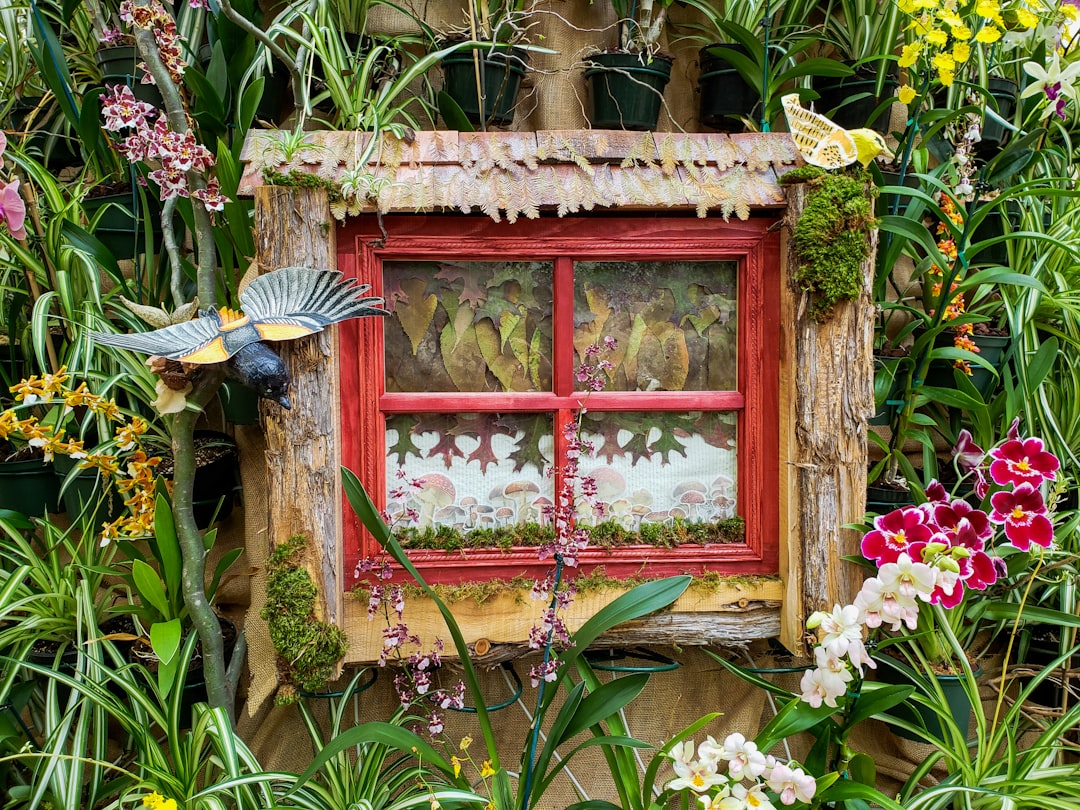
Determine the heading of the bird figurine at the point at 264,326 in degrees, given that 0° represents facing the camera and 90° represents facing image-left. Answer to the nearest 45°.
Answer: approximately 315°

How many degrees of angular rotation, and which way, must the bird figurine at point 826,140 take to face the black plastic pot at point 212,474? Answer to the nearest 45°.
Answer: approximately 180°

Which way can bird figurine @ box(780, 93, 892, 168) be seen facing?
to the viewer's right

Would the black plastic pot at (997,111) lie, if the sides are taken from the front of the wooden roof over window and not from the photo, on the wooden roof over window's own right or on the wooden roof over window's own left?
on the wooden roof over window's own left

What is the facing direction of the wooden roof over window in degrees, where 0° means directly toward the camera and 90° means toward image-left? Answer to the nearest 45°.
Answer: approximately 0°

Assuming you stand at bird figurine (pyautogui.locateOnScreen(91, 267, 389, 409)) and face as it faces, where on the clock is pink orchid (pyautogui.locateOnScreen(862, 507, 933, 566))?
The pink orchid is roughly at 11 o'clock from the bird figurine.

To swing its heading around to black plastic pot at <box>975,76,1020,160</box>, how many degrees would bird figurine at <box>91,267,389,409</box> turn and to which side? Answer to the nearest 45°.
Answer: approximately 45° to its left

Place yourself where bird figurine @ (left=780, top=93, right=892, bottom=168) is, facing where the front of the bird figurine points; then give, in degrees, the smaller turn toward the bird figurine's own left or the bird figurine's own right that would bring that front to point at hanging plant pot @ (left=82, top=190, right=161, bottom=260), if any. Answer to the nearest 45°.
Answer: approximately 180°

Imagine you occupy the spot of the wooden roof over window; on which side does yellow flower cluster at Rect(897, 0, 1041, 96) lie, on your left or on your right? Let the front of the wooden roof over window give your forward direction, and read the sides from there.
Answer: on your left
